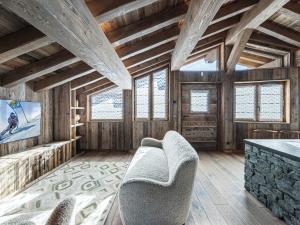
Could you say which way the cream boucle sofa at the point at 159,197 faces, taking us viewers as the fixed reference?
facing to the left of the viewer

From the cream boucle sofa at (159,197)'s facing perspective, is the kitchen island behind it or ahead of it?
behind

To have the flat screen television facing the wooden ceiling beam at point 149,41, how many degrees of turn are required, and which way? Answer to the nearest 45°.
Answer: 0° — it already faces it

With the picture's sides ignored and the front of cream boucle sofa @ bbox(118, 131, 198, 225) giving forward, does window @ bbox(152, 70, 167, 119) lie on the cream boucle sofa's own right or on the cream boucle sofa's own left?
on the cream boucle sofa's own right

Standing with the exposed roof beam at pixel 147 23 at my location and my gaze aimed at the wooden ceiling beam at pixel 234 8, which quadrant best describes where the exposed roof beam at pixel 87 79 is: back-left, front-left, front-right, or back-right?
back-left

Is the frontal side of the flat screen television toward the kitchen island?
yes

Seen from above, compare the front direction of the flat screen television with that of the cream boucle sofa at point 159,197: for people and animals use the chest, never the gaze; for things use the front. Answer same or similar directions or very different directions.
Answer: very different directions
